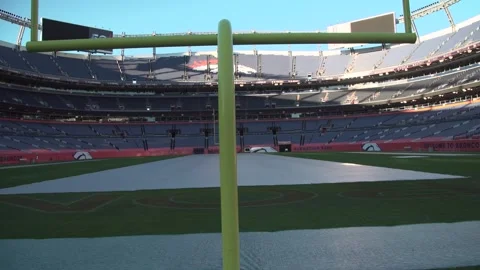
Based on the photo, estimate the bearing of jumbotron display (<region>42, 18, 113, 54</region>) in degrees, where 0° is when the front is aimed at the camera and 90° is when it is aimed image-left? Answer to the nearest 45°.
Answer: approximately 315°
